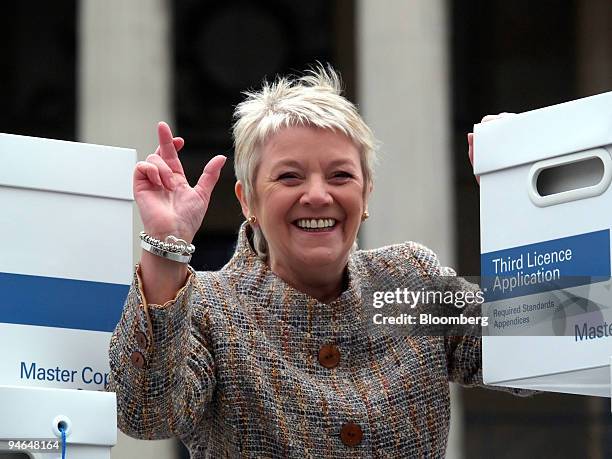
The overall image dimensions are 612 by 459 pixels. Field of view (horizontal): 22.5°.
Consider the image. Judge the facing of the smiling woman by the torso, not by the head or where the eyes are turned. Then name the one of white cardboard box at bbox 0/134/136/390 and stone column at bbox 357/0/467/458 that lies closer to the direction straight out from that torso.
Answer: the white cardboard box

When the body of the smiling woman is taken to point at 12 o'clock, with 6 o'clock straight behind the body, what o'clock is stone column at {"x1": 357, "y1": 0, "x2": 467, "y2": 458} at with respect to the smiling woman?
The stone column is roughly at 6 o'clock from the smiling woman.

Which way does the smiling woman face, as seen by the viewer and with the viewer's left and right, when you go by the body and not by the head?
facing the viewer

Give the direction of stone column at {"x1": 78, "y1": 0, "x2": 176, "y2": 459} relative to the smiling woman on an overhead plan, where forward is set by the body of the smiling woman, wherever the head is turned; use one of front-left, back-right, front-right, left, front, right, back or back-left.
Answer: back

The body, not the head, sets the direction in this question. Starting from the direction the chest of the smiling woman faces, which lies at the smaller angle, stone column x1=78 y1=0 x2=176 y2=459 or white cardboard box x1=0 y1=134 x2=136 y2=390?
the white cardboard box

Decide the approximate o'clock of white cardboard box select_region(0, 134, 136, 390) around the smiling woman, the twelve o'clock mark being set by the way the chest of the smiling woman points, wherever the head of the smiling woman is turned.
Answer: The white cardboard box is roughly at 2 o'clock from the smiling woman.
